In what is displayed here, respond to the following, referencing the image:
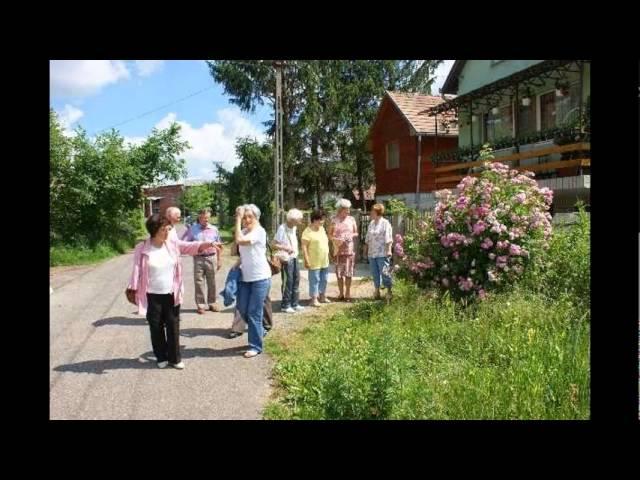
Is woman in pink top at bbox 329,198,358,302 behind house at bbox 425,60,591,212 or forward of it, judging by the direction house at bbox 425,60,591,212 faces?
forward

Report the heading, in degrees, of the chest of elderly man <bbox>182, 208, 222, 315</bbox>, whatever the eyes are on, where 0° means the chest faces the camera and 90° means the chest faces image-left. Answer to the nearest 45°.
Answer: approximately 0°

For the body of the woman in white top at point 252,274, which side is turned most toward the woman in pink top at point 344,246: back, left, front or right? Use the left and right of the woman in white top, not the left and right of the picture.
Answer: back

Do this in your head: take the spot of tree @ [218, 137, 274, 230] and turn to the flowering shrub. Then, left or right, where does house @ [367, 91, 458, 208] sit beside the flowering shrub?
left

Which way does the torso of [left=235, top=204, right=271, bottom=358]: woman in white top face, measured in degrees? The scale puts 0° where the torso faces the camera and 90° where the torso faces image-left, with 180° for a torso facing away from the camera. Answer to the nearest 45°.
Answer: approximately 45°

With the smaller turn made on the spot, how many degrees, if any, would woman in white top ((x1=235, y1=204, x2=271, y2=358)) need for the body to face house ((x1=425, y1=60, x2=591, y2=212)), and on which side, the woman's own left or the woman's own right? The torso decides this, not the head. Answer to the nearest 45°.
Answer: approximately 180°

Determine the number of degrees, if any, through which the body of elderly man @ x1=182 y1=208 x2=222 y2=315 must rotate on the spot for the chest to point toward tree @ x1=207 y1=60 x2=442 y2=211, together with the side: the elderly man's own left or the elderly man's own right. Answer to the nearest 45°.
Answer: approximately 180°

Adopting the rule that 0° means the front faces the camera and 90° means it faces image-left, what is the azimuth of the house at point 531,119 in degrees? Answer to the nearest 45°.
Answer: approximately 45°

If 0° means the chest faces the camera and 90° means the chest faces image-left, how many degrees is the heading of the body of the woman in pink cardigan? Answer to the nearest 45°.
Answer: approximately 315°

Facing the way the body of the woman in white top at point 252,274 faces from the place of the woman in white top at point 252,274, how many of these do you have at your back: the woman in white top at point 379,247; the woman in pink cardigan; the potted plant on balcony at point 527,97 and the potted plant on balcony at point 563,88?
3

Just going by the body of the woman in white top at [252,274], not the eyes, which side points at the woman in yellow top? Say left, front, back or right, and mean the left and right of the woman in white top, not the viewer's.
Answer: back

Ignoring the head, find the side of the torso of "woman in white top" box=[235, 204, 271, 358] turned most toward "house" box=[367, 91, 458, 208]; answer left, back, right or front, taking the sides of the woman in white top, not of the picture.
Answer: back
